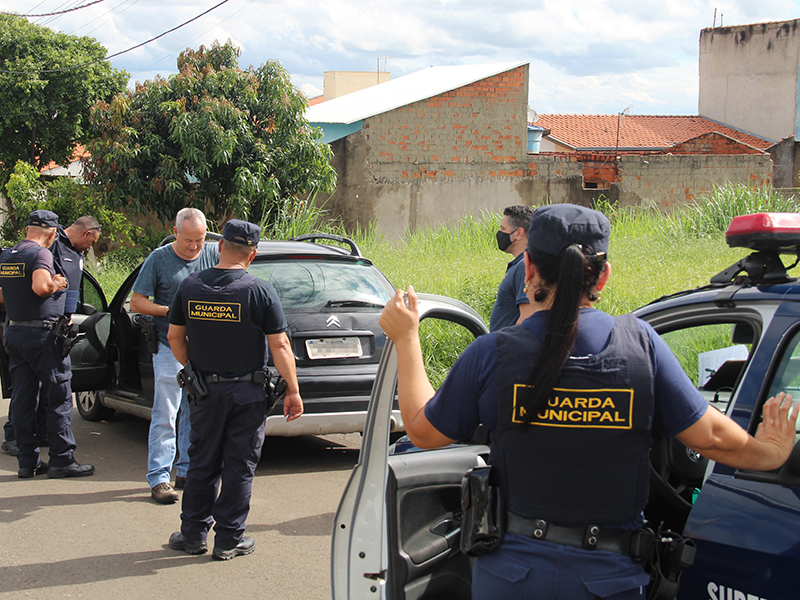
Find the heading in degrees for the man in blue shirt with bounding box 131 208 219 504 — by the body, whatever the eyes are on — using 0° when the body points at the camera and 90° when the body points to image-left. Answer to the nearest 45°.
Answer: approximately 315°

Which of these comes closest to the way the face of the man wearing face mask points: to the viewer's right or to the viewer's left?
to the viewer's left

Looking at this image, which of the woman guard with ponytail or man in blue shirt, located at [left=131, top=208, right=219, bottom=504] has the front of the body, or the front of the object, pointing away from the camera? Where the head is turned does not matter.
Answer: the woman guard with ponytail

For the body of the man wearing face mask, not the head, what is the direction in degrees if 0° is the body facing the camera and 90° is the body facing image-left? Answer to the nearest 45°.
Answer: approximately 90°

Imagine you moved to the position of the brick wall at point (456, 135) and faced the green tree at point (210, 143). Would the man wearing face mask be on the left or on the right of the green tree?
left

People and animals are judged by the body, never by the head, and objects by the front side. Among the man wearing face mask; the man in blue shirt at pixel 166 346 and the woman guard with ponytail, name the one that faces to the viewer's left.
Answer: the man wearing face mask

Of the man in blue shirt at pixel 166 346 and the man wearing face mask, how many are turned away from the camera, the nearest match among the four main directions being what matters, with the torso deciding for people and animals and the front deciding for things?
0

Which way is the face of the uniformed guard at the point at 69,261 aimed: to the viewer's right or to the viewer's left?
to the viewer's right

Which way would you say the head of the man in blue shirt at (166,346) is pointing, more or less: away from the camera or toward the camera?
toward the camera

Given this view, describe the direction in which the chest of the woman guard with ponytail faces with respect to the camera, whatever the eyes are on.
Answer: away from the camera

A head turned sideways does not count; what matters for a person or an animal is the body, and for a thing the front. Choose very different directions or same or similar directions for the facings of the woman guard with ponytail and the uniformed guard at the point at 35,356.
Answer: same or similar directions

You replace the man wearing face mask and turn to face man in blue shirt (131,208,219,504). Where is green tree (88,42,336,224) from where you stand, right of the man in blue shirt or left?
right
